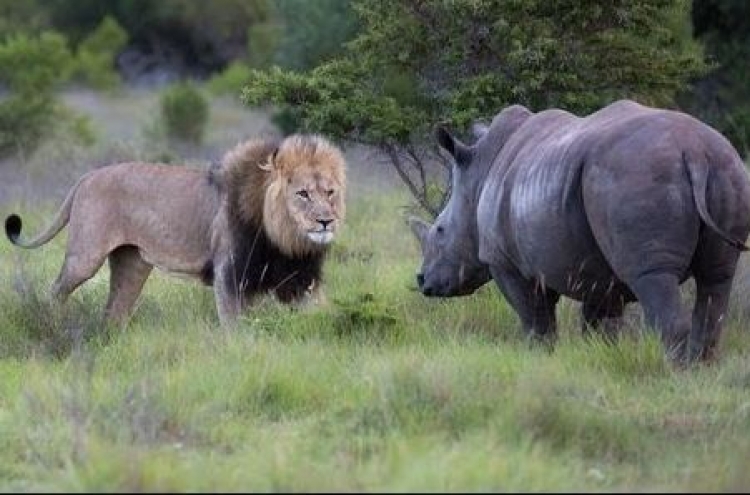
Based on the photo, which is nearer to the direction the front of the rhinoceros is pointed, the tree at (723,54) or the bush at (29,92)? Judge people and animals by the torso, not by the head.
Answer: the bush

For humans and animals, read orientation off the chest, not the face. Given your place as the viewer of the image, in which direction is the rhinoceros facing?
facing away from the viewer and to the left of the viewer

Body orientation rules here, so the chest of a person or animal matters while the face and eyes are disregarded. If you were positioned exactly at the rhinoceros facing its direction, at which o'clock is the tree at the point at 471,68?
The tree is roughly at 1 o'clock from the rhinoceros.

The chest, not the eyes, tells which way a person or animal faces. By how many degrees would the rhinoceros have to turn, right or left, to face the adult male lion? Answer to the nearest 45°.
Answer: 0° — it already faces it
